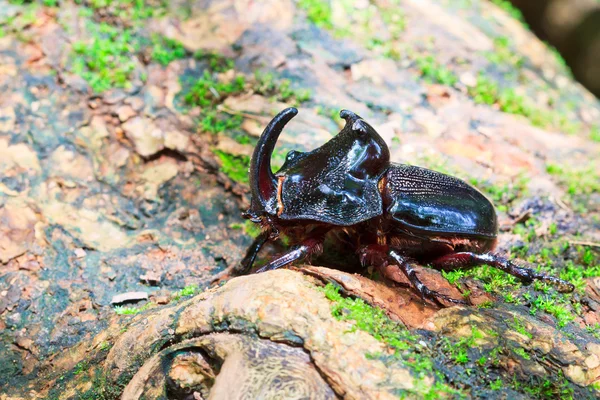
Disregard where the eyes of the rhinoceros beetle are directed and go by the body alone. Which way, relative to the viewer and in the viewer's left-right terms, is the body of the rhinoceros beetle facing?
facing to the left of the viewer
